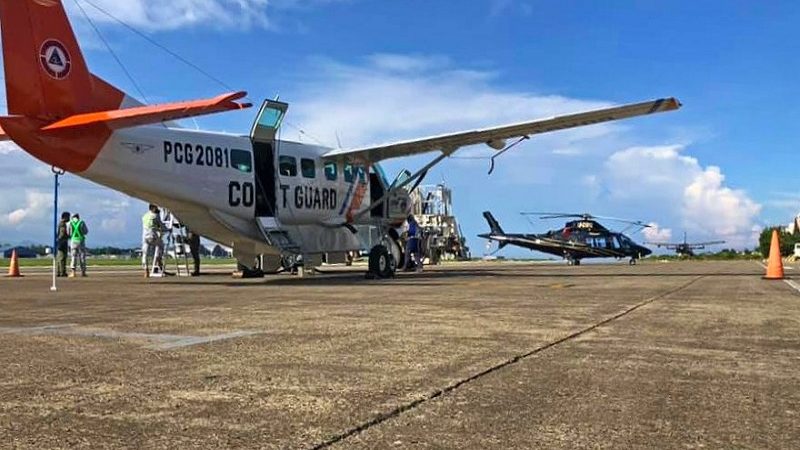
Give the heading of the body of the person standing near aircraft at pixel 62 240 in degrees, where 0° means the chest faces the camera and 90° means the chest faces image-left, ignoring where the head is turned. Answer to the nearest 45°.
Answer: approximately 270°

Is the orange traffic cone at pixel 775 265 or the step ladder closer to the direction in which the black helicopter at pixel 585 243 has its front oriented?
the orange traffic cone

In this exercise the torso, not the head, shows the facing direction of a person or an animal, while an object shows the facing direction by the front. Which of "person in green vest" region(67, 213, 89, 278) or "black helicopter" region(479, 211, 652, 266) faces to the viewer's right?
the black helicopter

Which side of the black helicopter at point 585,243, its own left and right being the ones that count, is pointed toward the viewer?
right

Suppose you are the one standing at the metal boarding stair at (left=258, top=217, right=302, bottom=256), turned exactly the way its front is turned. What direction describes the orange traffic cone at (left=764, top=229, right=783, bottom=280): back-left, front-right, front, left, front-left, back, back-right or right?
front-left

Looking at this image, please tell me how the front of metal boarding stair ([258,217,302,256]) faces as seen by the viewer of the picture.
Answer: facing the viewer and to the right of the viewer

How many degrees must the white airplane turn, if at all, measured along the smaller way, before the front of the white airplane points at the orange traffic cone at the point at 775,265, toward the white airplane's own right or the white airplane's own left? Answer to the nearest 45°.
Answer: approximately 45° to the white airplane's own right
